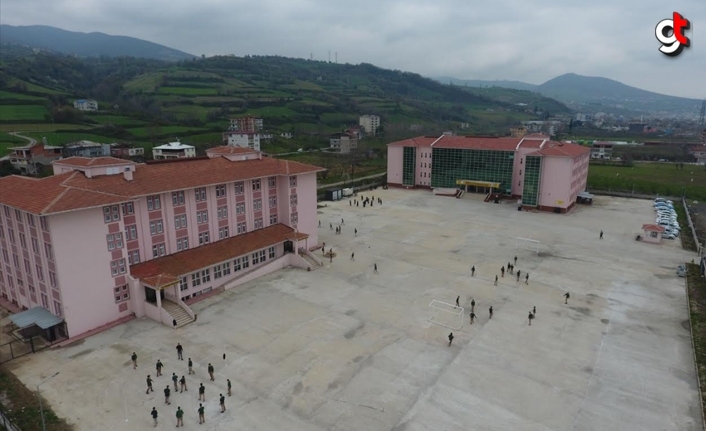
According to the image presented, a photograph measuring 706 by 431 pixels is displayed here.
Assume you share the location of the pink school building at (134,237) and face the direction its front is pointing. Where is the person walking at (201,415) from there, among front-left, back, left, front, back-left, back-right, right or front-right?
front-right

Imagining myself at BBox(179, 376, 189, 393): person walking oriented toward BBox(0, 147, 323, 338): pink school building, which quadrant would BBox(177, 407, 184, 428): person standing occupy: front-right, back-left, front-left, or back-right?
back-left

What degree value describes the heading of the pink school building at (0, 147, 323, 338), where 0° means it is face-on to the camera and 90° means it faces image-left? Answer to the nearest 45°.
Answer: approximately 315°

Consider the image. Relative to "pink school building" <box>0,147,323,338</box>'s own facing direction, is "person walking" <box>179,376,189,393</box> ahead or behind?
ahead

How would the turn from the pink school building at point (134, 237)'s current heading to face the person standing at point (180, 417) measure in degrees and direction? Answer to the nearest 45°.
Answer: approximately 45° to its right
